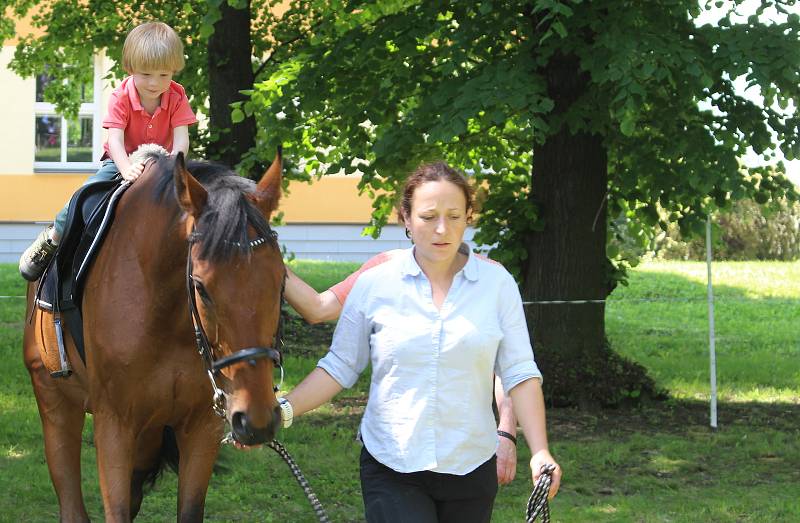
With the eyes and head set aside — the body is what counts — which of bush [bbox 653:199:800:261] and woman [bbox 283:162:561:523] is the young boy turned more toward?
the woman

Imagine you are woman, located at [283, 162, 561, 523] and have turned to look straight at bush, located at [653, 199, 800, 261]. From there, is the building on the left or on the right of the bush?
left

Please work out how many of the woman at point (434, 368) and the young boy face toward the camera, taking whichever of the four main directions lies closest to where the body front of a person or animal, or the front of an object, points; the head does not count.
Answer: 2

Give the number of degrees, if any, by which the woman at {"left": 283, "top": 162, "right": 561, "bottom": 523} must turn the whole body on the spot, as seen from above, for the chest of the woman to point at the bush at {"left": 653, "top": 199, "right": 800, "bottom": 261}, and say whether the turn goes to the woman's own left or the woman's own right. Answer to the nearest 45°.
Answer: approximately 180°

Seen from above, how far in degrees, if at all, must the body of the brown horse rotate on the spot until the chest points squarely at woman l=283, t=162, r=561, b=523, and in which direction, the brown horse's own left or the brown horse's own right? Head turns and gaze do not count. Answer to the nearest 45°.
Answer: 0° — it already faces them

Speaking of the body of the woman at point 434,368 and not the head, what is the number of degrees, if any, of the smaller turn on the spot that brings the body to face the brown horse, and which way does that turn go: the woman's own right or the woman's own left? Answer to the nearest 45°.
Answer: approximately 135° to the woman's own right

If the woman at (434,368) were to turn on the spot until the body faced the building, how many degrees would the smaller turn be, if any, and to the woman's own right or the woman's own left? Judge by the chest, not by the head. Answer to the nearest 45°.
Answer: approximately 180°

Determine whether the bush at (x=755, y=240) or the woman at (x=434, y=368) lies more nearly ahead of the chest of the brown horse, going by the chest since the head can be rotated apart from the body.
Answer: the woman

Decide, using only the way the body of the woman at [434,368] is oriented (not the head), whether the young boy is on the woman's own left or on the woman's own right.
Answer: on the woman's own right

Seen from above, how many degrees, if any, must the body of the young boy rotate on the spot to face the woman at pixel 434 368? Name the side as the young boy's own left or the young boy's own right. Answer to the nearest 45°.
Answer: approximately 45° to the young boy's own left

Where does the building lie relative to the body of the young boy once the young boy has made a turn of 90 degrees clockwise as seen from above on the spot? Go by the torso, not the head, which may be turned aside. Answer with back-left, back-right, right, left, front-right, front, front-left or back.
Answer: right

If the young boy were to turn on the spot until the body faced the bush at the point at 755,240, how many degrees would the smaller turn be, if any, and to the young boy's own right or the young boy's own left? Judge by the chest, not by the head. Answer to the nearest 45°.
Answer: approximately 135° to the young boy's own left

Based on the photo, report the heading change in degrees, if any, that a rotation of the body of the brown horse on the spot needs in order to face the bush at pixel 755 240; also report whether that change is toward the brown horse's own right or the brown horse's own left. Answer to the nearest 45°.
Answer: approximately 90° to the brown horse's own left
